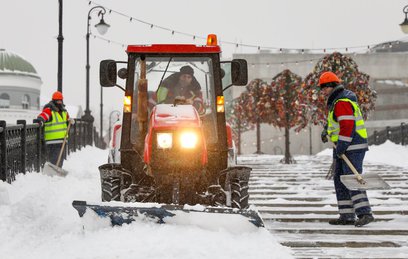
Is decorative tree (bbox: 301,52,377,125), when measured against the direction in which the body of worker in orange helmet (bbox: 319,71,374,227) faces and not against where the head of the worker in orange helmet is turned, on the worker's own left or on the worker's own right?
on the worker's own right

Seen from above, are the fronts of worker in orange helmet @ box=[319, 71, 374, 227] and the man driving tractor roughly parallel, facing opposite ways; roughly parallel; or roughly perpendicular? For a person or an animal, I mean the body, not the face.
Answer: roughly perpendicular

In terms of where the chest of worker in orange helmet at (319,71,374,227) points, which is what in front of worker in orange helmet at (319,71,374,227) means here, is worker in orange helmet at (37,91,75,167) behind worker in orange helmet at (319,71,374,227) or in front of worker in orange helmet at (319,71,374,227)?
in front

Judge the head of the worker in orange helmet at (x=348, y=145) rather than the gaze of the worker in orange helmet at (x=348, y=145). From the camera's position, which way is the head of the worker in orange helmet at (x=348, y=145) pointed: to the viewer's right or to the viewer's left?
to the viewer's left

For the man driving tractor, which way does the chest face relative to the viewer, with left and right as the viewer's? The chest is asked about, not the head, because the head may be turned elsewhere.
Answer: facing the viewer

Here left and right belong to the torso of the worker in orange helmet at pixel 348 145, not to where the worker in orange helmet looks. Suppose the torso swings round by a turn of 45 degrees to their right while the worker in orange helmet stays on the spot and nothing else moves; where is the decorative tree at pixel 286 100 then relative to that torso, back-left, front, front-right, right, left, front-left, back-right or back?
front-right

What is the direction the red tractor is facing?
toward the camera

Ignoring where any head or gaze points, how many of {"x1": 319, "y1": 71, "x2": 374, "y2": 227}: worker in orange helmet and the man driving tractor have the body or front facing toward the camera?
1

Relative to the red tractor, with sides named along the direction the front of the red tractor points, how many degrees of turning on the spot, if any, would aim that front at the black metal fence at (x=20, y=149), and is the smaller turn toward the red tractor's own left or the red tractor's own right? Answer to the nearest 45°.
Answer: approximately 135° to the red tractor's own right

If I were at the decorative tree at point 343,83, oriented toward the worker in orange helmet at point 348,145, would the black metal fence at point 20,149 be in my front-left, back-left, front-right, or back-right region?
front-right

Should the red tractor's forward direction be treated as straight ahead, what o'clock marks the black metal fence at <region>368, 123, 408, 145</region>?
The black metal fence is roughly at 7 o'clock from the red tractor.

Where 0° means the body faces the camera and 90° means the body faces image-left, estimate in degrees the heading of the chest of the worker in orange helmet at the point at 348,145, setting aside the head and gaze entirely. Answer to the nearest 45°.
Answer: approximately 90°

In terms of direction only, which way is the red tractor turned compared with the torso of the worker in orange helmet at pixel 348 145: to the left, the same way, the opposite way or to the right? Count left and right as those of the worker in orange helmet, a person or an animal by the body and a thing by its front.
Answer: to the left
